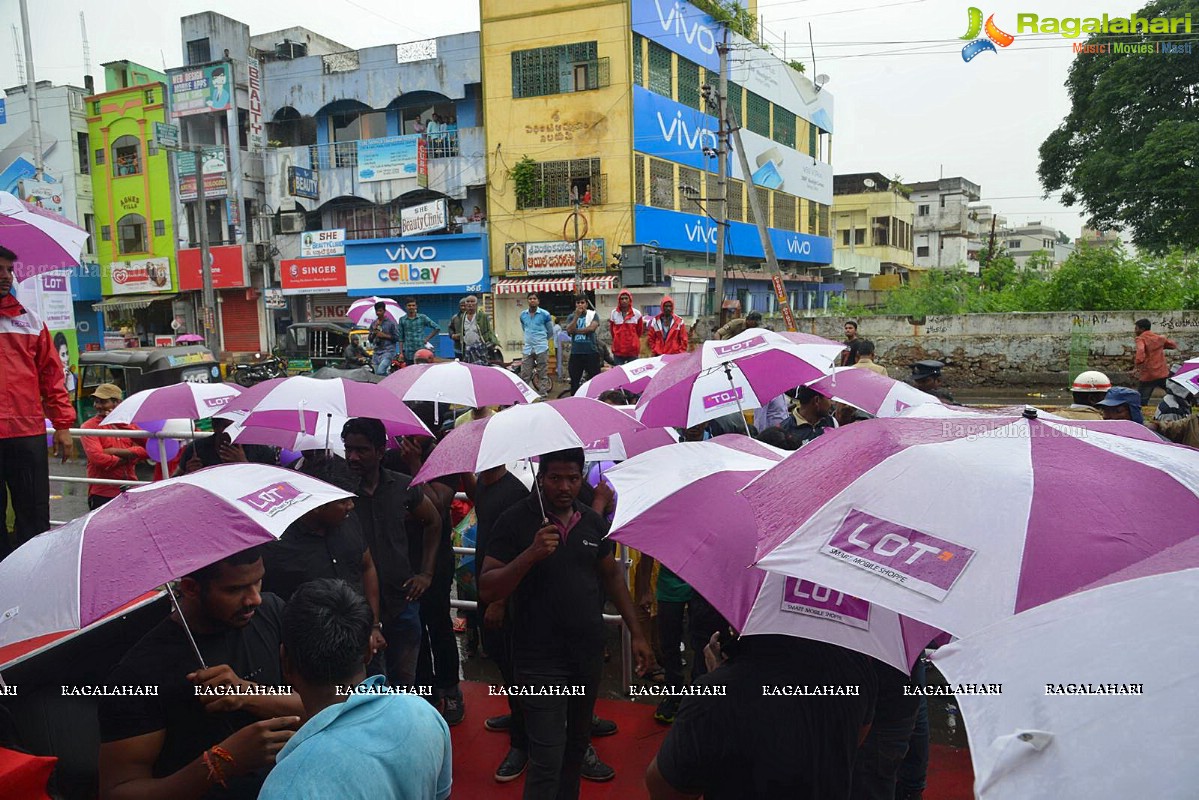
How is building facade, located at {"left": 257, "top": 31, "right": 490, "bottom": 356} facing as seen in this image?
toward the camera

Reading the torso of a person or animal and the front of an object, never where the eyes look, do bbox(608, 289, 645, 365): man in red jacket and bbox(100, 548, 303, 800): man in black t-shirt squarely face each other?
no

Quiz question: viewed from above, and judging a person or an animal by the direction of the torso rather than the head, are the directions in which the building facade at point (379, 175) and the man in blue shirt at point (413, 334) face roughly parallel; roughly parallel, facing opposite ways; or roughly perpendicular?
roughly parallel

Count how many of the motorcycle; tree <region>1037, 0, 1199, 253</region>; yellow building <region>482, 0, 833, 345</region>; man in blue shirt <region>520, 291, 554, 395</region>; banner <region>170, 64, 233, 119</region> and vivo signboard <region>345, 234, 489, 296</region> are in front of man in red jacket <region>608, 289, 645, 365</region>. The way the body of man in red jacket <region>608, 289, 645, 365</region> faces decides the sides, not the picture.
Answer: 0

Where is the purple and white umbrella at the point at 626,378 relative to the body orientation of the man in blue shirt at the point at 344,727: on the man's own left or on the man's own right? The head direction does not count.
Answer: on the man's own right

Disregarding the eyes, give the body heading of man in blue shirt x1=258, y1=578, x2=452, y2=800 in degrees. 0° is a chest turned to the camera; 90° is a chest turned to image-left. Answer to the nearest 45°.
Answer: approximately 135°

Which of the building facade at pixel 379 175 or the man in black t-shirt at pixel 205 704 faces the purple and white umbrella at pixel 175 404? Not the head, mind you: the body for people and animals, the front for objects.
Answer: the building facade

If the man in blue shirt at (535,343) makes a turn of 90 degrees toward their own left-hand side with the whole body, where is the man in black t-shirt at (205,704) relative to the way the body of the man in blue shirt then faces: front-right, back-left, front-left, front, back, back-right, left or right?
right

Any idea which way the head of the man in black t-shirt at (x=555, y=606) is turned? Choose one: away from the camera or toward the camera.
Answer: toward the camera

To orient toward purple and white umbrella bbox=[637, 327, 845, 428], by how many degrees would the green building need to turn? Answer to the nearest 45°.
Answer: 0° — it already faces it

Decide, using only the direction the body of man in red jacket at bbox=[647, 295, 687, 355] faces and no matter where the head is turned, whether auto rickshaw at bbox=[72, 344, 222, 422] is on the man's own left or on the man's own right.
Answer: on the man's own right

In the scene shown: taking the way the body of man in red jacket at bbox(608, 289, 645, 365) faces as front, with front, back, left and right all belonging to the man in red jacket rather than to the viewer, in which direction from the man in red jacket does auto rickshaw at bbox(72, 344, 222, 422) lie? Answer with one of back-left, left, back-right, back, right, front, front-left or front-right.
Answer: right

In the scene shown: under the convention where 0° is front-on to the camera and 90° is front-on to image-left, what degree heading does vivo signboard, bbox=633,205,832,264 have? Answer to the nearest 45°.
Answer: approximately 315°

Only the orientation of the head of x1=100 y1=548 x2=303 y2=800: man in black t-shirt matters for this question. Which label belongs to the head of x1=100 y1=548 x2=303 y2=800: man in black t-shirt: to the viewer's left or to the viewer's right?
to the viewer's right

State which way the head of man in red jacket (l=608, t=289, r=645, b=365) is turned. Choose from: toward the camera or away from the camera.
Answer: toward the camera

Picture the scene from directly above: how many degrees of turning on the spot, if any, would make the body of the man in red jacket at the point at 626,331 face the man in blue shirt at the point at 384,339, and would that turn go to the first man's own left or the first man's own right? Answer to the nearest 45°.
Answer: approximately 90° to the first man's own right

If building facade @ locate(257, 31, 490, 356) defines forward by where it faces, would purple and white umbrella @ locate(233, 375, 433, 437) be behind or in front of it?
in front

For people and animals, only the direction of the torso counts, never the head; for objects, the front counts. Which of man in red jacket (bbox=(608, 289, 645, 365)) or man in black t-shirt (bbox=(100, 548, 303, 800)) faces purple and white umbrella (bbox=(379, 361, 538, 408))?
the man in red jacket

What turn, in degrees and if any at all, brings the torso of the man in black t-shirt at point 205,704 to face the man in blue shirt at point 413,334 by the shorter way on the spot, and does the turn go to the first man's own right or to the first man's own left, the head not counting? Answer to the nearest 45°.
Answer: approximately 135° to the first man's own left

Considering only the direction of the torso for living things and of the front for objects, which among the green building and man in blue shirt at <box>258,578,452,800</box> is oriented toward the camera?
the green building

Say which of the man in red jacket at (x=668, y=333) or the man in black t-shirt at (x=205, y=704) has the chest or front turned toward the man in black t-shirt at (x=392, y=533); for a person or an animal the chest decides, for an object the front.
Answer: the man in red jacket
